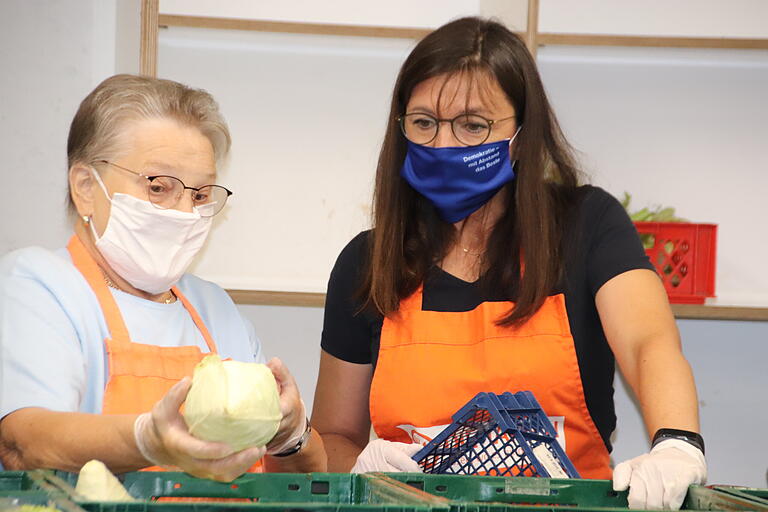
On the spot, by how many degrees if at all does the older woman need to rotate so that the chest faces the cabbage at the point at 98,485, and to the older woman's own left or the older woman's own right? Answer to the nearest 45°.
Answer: approximately 45° to the older woman's own right

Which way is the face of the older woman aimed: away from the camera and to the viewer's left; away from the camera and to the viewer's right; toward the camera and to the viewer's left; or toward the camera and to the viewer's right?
toward the camera and to the viewer's right

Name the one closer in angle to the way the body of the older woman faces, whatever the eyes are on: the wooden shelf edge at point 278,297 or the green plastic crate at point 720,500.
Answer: the green plastic crate

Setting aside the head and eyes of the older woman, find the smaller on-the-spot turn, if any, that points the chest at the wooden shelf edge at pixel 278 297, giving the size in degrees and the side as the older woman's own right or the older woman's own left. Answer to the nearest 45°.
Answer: approximately 90° to the older woman's own left

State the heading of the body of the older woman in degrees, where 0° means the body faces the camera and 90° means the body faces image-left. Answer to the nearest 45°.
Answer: approximately 315°

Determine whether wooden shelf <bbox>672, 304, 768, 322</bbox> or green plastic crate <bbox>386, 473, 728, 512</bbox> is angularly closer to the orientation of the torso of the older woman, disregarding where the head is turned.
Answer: the green plastic crate

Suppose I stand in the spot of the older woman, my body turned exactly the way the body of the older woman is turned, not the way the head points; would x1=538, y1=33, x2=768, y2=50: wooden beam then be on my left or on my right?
on my left

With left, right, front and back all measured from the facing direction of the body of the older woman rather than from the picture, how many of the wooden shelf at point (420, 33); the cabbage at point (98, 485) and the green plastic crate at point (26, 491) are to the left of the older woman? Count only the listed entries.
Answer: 1

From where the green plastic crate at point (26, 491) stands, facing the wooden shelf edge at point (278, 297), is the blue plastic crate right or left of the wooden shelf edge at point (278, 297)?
right

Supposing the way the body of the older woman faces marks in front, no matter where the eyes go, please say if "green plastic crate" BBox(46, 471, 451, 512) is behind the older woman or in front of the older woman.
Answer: in front

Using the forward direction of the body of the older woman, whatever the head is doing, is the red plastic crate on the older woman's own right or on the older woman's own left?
on the older woman's own left

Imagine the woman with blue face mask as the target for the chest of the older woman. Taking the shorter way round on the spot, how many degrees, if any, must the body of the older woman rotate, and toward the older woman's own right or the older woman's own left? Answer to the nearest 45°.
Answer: approximately 45° to the older woman's own left

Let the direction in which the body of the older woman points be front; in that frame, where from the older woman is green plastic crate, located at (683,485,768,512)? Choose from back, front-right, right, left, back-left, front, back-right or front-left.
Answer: front

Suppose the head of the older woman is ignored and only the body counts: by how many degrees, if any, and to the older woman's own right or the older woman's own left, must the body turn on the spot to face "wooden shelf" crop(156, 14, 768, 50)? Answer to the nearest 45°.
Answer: approximately 90° to the older woman's own left

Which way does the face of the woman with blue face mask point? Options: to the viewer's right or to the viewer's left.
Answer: to the viewer's left

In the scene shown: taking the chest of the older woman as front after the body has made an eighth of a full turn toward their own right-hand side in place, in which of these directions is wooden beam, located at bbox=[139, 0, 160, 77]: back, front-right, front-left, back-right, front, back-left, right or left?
back
